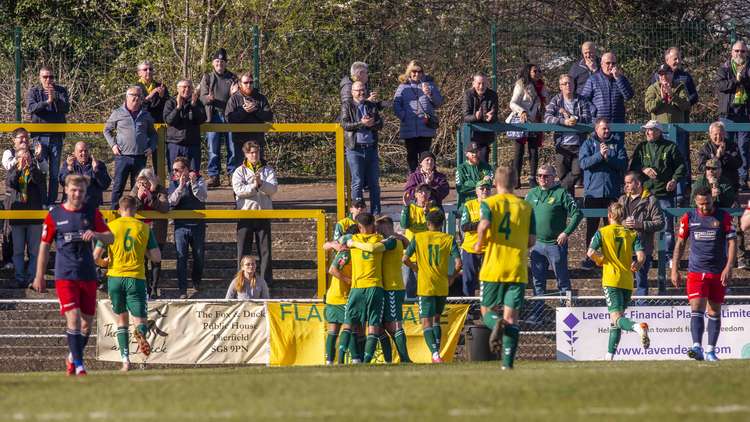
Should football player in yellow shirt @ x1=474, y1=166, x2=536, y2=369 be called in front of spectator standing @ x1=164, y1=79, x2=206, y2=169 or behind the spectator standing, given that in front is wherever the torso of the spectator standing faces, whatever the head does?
in front

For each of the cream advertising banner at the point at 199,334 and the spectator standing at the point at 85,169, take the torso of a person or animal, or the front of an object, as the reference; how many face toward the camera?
2

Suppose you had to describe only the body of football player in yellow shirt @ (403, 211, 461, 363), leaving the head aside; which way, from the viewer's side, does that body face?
away from the camera

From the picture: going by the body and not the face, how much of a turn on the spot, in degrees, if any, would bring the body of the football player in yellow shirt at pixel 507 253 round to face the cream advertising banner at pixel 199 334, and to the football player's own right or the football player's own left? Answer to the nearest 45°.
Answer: approximately 45° to the football player's own left

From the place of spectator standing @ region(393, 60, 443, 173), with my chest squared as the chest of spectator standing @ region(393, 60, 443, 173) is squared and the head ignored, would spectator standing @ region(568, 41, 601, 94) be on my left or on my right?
on my left

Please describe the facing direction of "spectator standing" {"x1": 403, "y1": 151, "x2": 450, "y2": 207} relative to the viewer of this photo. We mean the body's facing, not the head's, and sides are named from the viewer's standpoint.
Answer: facing the viewer

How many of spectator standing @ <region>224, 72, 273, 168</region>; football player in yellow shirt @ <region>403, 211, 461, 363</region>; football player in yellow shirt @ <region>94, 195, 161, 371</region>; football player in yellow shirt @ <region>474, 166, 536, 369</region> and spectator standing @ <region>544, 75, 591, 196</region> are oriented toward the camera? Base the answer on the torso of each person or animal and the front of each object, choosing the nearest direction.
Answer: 2

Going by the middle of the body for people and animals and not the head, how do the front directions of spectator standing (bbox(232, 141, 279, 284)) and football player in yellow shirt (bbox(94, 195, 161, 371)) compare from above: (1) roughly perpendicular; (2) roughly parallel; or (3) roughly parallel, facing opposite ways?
roughly parallel, facing opposite ways

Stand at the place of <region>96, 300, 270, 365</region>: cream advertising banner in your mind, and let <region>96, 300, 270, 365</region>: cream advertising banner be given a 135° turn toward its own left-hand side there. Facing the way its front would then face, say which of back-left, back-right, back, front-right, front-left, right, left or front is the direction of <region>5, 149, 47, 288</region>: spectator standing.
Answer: left

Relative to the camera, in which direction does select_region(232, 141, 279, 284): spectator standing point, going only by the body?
toward the camera

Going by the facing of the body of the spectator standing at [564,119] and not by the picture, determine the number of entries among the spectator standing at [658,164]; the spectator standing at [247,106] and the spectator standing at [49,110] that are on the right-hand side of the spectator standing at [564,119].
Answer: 2

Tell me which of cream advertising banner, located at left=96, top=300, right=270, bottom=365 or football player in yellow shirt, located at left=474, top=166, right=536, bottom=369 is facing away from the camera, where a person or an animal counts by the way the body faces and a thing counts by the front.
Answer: the football player in yellow shirt

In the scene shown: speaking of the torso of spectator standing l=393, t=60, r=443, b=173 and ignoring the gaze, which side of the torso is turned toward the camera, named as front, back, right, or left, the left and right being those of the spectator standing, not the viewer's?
front

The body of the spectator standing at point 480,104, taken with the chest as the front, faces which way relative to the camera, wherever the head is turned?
toward the camera
